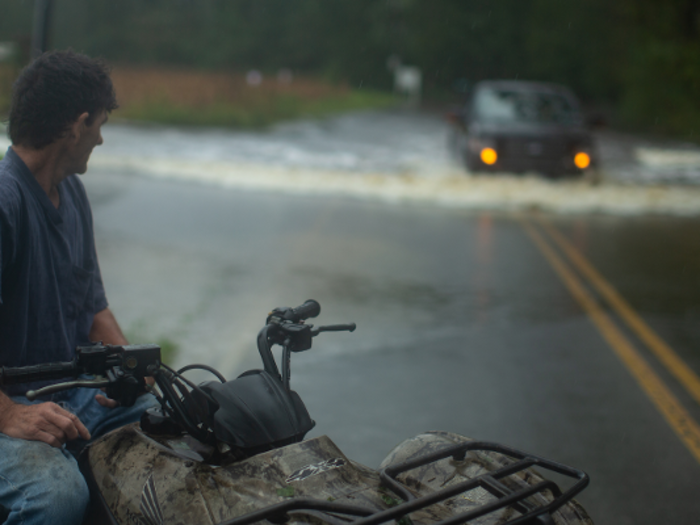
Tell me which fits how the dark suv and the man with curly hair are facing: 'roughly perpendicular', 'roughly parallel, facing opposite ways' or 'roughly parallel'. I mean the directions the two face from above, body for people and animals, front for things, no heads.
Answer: roughly perpendicular

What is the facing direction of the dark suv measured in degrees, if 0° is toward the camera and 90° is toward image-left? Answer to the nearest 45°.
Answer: approximately 0°

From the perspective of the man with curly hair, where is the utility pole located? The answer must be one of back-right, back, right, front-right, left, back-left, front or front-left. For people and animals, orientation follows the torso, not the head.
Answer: back-left

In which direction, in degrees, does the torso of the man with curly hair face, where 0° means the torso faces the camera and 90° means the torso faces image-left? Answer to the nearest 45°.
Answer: approximately 315°

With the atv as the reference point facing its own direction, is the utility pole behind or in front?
behind

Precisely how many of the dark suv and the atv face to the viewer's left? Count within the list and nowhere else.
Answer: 0

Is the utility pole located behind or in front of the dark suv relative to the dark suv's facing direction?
behind

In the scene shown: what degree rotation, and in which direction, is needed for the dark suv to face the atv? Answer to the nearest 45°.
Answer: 0° — it already faces it

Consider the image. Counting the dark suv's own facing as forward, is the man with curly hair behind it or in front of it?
in front

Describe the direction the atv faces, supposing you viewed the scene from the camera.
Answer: facing the viewer and to the right of the viewer
